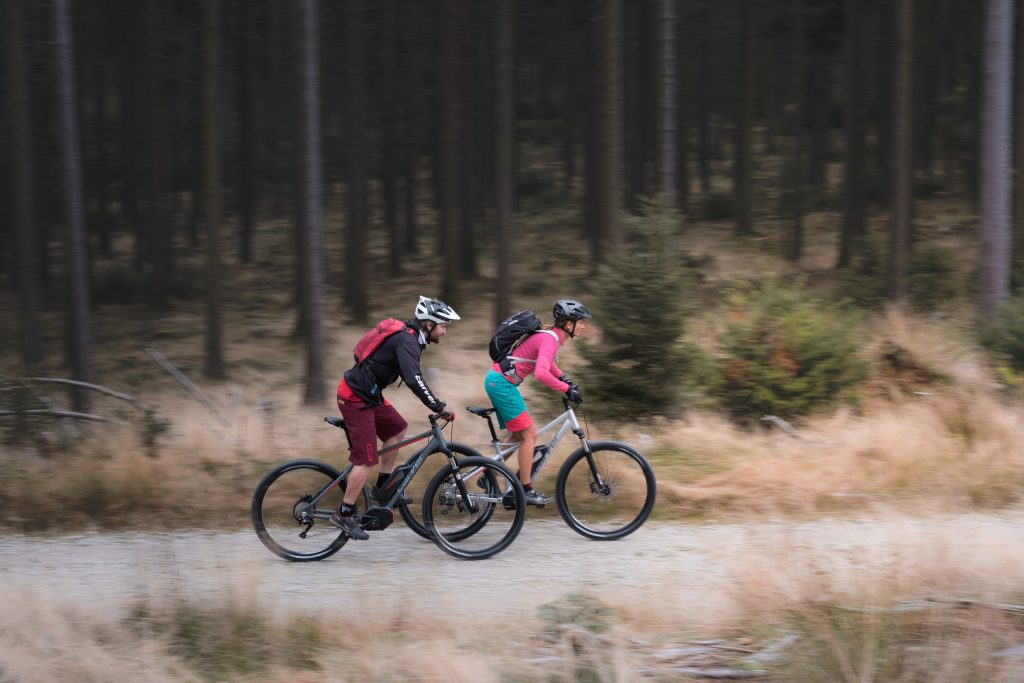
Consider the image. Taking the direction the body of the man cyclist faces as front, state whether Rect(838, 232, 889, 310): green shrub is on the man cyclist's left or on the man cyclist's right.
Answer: on the man cyclist's left

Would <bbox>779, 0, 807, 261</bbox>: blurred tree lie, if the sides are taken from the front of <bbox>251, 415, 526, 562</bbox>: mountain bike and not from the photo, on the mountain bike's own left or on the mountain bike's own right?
on the mountain bike's own left

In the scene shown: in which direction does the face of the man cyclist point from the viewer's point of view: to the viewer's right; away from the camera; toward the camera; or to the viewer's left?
to the viewer's right

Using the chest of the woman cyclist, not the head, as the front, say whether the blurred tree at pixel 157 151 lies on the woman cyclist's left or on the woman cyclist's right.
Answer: on the woman cyclist's left

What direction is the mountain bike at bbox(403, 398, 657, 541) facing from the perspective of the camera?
to the viewer's right

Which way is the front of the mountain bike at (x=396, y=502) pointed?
to the viewer's right

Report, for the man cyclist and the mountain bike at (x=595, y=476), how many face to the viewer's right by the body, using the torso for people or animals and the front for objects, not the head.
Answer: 2

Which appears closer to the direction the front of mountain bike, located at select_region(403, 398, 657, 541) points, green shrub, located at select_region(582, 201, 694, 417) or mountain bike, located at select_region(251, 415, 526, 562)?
the green shrub

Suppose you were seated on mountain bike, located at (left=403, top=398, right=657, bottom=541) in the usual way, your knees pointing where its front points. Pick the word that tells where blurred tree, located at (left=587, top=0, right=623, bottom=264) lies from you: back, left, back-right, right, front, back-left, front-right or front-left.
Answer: left

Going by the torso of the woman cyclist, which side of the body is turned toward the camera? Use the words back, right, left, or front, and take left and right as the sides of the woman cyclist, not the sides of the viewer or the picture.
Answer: right

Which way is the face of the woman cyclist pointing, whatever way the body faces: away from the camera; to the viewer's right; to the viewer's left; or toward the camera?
to the viewer's right

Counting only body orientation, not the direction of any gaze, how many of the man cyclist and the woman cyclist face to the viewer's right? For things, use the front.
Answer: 2

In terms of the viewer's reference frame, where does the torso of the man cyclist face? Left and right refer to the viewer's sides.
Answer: facing to the right of the viewer
